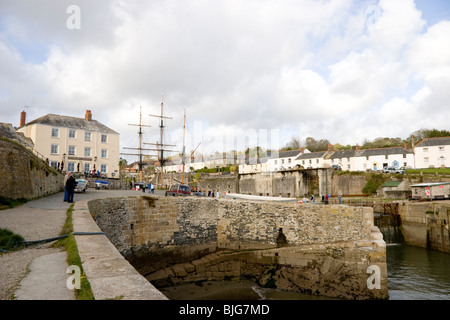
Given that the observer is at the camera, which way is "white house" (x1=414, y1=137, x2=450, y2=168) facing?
facing the viewer

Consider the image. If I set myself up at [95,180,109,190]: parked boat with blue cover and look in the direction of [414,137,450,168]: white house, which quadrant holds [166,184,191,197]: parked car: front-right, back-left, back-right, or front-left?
front-right

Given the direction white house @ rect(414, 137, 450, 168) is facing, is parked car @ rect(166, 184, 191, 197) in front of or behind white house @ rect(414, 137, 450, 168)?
in front

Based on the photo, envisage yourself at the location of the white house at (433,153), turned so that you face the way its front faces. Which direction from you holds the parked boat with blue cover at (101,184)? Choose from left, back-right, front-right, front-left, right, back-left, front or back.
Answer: front-right

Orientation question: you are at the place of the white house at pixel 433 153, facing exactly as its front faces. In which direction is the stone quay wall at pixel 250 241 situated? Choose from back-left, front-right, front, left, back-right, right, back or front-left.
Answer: front

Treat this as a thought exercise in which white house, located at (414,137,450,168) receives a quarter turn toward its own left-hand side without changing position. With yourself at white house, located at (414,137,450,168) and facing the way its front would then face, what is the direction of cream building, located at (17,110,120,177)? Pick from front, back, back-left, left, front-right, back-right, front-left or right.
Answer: back-right
